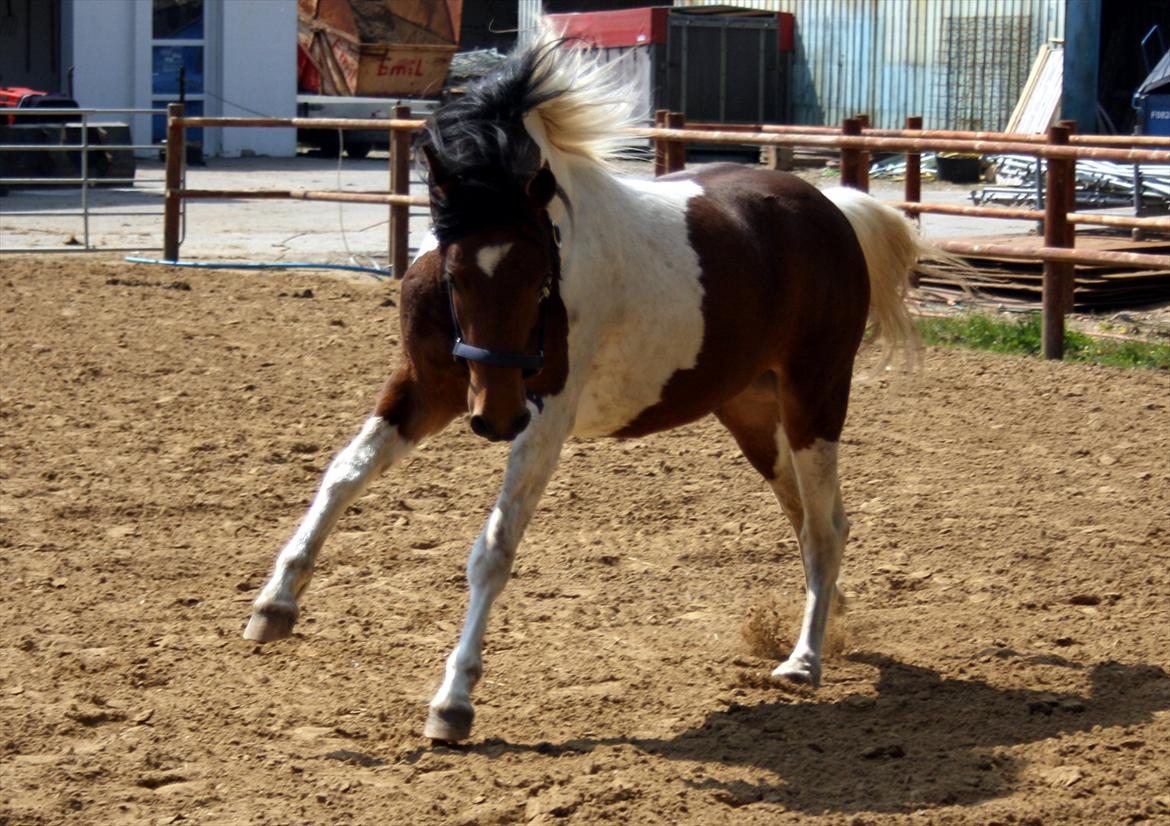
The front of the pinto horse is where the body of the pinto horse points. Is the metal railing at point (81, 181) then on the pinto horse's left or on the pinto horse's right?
on the pinto horse's right

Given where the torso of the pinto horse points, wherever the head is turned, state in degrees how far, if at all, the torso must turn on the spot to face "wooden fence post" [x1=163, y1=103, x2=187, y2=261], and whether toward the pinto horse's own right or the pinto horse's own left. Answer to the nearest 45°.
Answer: approximately 135° to the pinto horse's own right

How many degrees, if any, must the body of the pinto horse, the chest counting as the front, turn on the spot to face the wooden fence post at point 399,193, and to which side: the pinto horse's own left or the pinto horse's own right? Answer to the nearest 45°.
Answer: approximately 135° to the pinto horse's own right

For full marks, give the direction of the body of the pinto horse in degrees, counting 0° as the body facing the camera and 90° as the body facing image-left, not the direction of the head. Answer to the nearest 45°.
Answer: approximately 45°

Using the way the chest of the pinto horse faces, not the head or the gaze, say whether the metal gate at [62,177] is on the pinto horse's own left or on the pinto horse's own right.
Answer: on the pinto horse's own right

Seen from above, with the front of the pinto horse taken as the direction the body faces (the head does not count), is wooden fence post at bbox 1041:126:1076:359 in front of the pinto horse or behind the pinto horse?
behind
